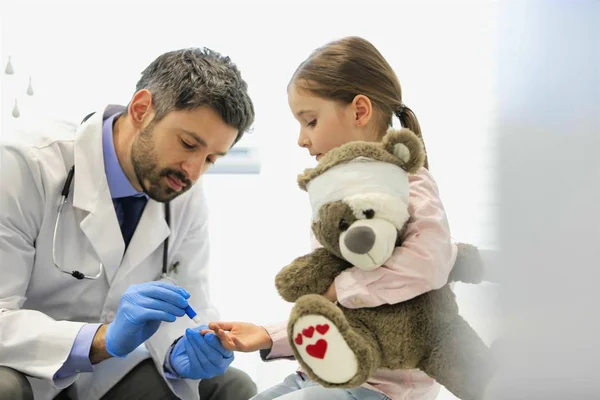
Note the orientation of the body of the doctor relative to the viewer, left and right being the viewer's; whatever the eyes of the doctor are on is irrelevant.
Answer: facing the viewer and to the right of the viewer

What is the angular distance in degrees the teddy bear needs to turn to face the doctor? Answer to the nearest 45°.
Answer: approximately 135° to its right

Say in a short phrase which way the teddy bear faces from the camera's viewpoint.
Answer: facing the viewer

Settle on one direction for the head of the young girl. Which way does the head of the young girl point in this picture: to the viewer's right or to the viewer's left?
to the viewer's left

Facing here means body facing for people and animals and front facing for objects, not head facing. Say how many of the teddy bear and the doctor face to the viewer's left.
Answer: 0

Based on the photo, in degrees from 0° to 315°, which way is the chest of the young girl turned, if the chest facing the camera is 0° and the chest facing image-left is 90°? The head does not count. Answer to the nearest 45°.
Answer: approximately 90°

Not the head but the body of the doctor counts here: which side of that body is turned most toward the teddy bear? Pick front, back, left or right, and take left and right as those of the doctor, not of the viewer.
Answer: front

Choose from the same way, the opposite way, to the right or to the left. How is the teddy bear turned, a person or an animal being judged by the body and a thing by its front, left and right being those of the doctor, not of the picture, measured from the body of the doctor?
to the right

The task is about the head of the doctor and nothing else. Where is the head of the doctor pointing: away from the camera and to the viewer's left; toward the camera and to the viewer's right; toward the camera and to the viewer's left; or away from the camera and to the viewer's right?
toward the camera and to the viewer's right
